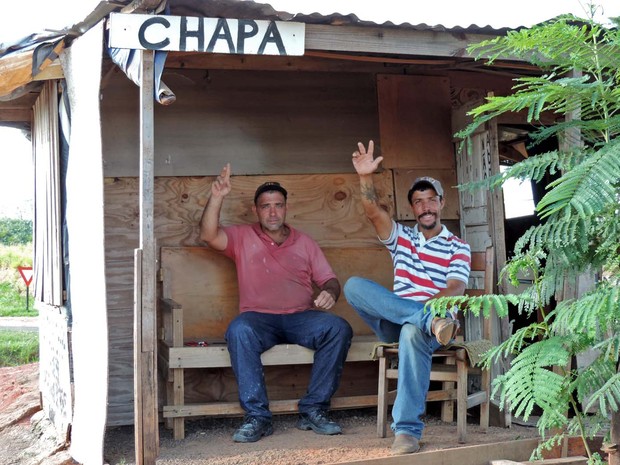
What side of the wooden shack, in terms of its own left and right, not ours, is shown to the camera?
front

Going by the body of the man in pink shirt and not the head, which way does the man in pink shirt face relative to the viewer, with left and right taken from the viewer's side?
facing the viewer

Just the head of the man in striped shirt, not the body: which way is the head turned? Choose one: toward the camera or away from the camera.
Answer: toward the camera

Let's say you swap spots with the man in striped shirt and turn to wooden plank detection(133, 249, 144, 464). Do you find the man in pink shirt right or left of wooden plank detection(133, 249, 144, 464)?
right

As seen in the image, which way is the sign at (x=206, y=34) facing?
toward the camera

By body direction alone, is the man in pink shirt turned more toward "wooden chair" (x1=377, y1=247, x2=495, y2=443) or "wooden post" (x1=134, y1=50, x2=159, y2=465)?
the wooden post

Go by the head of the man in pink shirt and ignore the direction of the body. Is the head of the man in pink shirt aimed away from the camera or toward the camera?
toward the camera

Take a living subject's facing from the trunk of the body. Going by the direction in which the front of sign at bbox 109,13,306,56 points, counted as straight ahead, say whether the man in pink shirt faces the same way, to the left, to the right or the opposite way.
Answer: the same way

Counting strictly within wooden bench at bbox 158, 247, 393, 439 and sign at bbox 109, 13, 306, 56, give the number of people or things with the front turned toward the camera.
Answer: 2

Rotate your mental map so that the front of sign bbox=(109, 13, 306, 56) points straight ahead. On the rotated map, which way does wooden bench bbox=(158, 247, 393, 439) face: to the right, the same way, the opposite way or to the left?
the same way

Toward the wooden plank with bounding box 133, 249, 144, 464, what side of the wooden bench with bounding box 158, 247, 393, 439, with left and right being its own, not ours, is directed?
right

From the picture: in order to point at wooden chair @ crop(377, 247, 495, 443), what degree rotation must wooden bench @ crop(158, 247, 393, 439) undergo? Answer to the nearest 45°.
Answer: approximately 45° to its left

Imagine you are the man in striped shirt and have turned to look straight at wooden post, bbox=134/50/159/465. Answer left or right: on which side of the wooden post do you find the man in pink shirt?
right

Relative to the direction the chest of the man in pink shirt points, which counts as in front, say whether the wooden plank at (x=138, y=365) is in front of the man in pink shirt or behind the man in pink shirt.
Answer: in front
